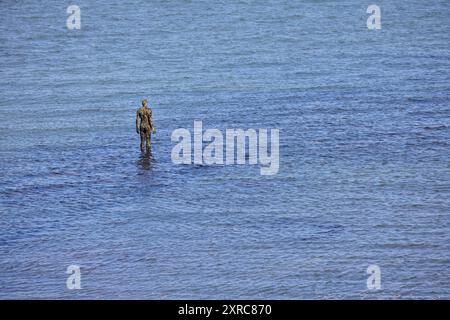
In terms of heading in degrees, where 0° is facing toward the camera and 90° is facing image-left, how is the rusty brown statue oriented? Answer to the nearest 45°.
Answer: approximately 180°
